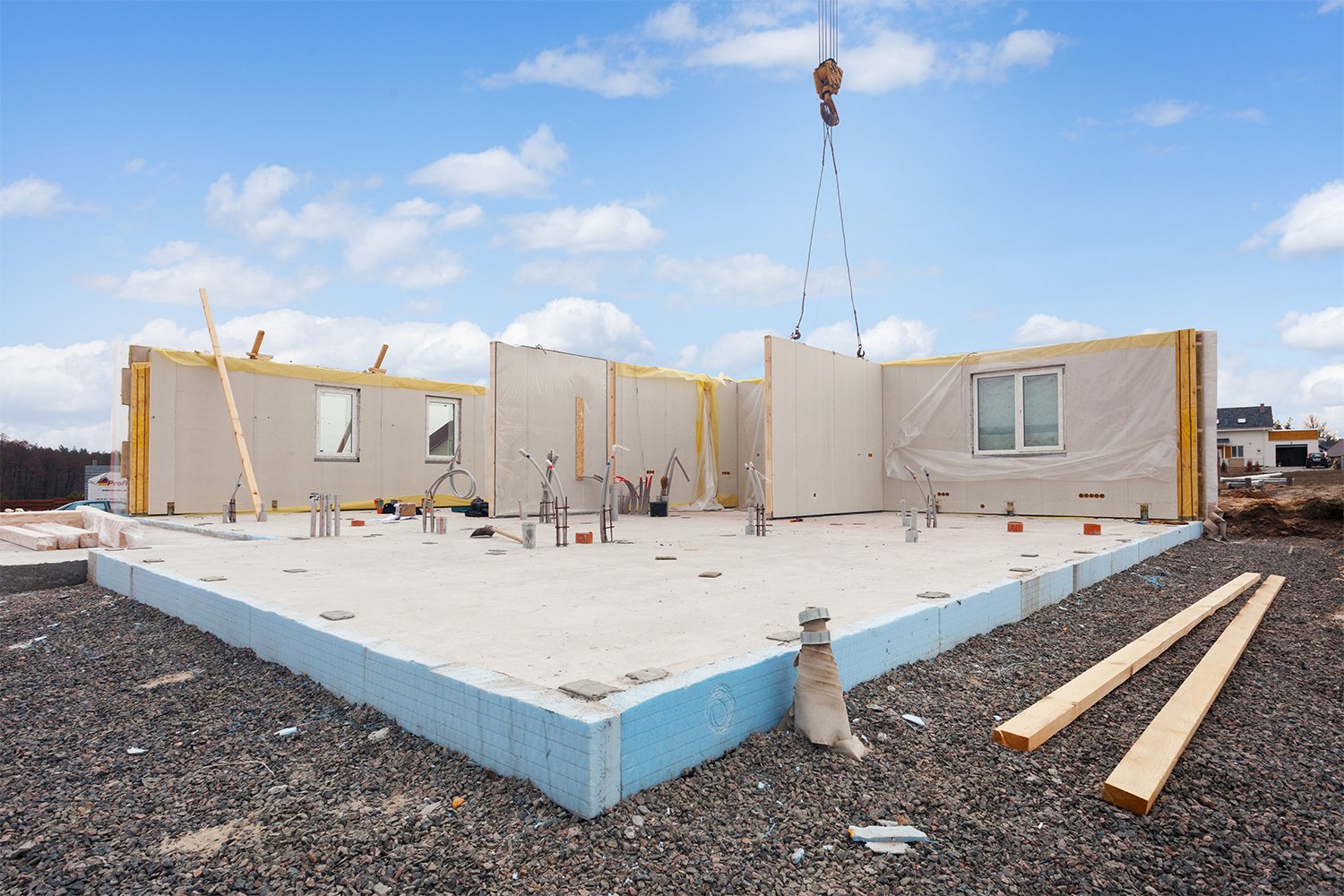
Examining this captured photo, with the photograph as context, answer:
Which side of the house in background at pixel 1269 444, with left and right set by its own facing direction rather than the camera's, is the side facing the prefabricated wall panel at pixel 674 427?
front

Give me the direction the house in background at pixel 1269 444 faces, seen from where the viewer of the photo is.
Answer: facing the viewer

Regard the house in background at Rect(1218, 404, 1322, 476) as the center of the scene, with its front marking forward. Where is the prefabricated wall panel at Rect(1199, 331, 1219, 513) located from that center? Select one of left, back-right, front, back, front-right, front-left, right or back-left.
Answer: front

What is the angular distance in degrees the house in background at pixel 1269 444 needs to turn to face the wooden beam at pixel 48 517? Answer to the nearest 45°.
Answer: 0° — it already faces it

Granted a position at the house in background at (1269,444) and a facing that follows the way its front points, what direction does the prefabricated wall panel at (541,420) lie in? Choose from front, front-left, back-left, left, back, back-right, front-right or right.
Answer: front

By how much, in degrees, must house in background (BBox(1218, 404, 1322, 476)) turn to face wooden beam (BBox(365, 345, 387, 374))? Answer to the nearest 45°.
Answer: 0° — it already faces it

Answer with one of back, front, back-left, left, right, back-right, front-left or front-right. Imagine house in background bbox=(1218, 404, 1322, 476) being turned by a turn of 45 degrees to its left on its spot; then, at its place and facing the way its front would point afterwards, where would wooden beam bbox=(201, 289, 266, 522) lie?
front-right

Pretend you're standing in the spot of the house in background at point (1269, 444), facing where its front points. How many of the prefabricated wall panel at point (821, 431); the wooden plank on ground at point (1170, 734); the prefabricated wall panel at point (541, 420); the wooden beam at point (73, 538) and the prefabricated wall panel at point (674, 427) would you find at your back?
0

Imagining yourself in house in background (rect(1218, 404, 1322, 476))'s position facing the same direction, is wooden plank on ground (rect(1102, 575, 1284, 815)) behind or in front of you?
in front

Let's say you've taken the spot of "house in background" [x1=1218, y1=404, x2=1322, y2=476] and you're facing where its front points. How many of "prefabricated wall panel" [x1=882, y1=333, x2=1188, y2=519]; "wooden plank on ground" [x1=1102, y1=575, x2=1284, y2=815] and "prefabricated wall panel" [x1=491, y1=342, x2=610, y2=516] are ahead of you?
3

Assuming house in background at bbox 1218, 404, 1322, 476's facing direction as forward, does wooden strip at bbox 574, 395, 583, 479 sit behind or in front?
in front

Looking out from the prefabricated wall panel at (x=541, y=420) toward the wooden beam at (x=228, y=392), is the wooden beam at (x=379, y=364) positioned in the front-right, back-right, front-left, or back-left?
front-right

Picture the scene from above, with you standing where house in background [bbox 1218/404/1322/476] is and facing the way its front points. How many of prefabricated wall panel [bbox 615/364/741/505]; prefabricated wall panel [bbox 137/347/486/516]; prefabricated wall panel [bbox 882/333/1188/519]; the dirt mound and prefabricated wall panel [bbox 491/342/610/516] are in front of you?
5
